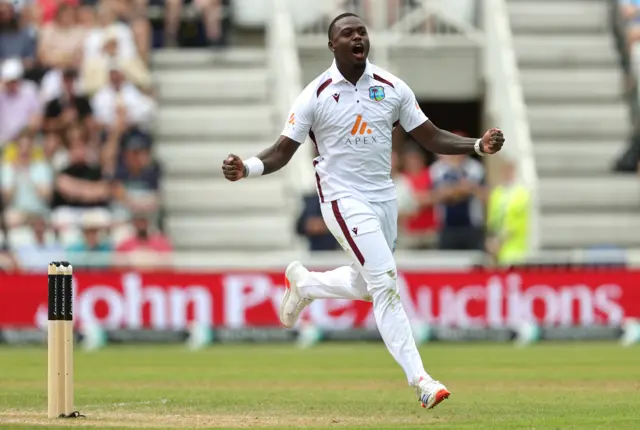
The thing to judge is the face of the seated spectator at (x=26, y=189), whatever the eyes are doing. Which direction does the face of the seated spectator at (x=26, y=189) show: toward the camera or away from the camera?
toward the camera

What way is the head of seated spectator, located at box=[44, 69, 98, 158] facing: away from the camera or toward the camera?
toward the camera

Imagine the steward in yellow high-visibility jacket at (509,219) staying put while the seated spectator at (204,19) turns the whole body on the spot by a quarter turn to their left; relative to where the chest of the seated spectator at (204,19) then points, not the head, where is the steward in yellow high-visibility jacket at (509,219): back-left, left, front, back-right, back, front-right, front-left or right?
front-right

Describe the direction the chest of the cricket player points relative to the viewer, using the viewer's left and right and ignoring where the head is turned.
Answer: facing the viewer and to the right of the viewer

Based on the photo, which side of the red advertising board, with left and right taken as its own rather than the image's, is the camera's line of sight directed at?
front

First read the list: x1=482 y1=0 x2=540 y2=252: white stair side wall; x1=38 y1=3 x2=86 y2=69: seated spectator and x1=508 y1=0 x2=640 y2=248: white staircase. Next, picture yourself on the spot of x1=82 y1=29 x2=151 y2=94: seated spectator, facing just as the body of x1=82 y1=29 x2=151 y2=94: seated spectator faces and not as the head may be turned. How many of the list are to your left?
2

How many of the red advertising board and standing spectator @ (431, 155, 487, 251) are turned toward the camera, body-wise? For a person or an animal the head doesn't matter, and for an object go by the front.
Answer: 2

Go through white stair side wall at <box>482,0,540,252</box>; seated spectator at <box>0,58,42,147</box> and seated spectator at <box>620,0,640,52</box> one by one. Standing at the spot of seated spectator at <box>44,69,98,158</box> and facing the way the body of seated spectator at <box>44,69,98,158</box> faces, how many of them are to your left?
2

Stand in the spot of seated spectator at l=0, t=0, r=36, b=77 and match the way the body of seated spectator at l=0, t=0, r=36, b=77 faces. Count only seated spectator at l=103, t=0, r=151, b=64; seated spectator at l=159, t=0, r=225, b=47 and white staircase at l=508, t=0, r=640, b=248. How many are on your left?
3

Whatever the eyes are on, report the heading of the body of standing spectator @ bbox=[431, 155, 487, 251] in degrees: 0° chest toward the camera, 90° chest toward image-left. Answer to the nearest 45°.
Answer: approximately 0°

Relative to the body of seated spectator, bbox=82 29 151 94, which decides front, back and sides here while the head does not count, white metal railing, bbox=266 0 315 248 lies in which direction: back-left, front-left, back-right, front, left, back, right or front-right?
left

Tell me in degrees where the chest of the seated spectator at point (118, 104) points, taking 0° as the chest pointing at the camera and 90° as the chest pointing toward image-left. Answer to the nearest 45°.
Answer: approximately 0°
